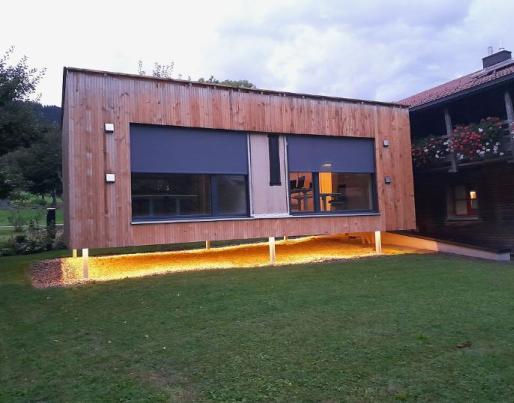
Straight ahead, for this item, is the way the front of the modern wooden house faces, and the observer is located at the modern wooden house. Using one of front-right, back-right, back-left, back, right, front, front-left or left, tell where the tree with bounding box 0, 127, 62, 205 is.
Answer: back-right

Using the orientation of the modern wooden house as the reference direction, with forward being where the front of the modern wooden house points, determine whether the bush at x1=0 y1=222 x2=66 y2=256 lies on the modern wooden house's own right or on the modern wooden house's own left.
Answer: on the modern wooden house's own right

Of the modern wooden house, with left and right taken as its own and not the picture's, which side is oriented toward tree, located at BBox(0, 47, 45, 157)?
right

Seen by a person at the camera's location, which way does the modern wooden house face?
facing the viewer

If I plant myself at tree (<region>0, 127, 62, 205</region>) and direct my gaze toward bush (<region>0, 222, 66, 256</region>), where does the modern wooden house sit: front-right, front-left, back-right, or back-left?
front-left
